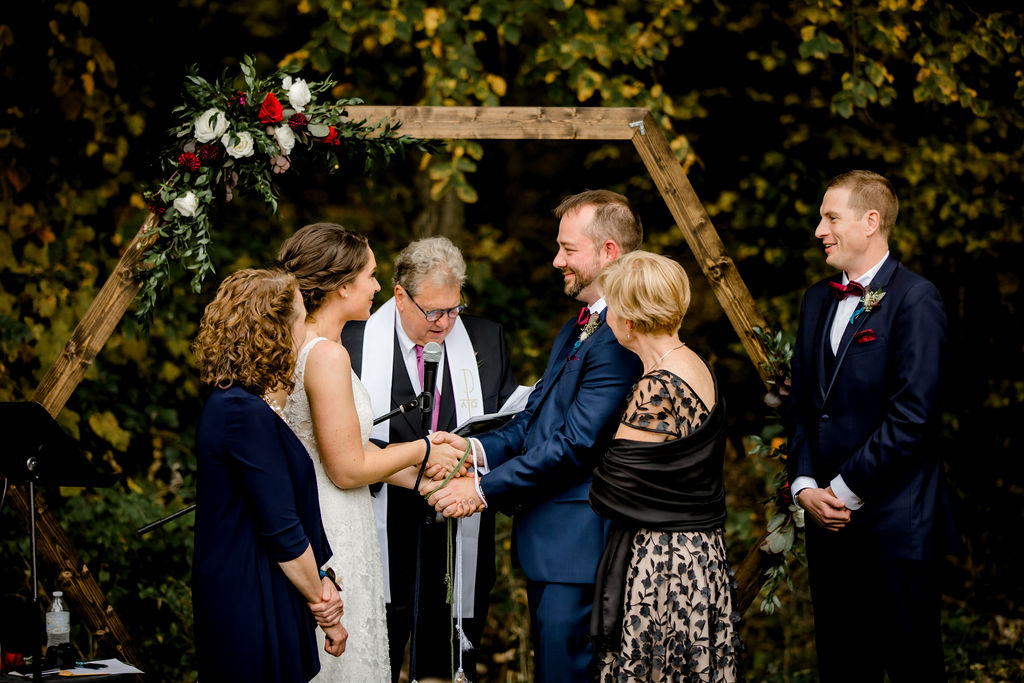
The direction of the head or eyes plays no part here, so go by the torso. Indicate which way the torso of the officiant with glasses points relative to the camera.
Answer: toward the camera

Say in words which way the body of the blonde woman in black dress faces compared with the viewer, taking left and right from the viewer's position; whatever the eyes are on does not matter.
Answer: facing away from the viewer and to the left of the viewer

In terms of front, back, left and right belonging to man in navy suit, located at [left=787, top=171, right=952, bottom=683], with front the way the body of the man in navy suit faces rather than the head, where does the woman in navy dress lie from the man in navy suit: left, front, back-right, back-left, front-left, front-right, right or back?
front

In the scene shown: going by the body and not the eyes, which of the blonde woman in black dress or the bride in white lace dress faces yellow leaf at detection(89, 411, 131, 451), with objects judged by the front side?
the blonde woman in black dress

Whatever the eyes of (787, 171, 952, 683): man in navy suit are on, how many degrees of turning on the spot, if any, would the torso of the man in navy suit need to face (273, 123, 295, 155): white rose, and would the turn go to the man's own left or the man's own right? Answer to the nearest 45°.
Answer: approximately 45° to the man's own right

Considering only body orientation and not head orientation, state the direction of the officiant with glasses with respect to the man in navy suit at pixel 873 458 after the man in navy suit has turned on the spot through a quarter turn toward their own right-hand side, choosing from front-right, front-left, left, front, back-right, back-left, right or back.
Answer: front-left

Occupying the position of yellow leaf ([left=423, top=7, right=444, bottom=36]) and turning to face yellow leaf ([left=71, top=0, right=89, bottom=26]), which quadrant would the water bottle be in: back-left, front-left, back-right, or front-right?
front-left

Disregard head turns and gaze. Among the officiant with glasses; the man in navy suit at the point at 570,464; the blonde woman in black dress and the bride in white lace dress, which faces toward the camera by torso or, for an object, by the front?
the officiant with glasses

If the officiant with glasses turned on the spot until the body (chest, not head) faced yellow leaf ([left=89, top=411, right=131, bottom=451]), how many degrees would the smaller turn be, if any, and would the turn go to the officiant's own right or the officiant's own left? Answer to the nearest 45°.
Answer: approximately 135° to the officiant's own right

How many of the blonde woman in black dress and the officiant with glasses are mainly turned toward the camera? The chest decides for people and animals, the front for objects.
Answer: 1

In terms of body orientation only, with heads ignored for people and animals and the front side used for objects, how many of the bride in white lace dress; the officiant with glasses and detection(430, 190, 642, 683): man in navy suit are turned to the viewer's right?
1

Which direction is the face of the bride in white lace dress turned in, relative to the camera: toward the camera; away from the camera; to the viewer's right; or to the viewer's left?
to the viewer's right

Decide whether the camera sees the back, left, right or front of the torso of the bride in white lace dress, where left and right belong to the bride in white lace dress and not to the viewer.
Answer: right

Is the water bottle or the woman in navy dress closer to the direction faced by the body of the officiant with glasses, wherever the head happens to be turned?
the woman in navy dress

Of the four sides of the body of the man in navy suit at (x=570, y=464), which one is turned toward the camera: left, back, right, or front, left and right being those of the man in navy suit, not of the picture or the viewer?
left
